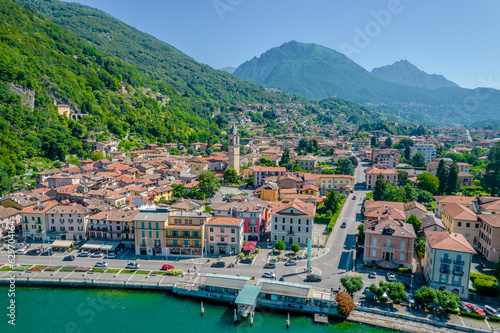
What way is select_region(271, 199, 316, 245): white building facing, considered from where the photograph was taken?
facing the viewer

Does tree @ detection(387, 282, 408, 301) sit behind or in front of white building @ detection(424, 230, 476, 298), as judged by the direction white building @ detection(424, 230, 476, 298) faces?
in front

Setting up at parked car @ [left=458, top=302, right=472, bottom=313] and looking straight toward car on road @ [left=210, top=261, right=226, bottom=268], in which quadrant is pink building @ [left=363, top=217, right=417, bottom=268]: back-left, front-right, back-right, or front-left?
front-right

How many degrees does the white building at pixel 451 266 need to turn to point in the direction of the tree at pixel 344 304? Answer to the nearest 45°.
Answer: approximately 45° to its right

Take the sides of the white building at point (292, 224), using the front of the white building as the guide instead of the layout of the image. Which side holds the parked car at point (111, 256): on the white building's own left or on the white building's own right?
on the white building's own right

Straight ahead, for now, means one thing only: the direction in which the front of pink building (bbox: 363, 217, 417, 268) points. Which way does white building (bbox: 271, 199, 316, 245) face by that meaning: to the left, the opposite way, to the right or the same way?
the same way

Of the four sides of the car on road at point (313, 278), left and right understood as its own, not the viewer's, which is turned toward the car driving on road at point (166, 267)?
back

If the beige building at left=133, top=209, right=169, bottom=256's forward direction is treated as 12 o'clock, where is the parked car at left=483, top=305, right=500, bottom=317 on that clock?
The parked car is roughly at 10 o'clock from the beige building.

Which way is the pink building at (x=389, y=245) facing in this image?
toward the camera

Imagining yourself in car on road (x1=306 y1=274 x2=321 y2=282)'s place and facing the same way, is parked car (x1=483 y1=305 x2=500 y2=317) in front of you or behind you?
in front

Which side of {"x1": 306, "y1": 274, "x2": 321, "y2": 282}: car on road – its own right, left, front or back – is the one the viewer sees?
right

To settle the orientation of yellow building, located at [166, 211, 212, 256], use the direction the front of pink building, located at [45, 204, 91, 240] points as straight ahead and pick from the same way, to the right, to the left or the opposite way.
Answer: the same way

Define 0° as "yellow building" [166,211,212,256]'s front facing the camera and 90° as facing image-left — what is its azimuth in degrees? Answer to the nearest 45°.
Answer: approximately 0°

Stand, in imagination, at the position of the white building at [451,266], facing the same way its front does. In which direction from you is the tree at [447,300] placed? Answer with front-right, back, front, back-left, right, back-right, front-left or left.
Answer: front
